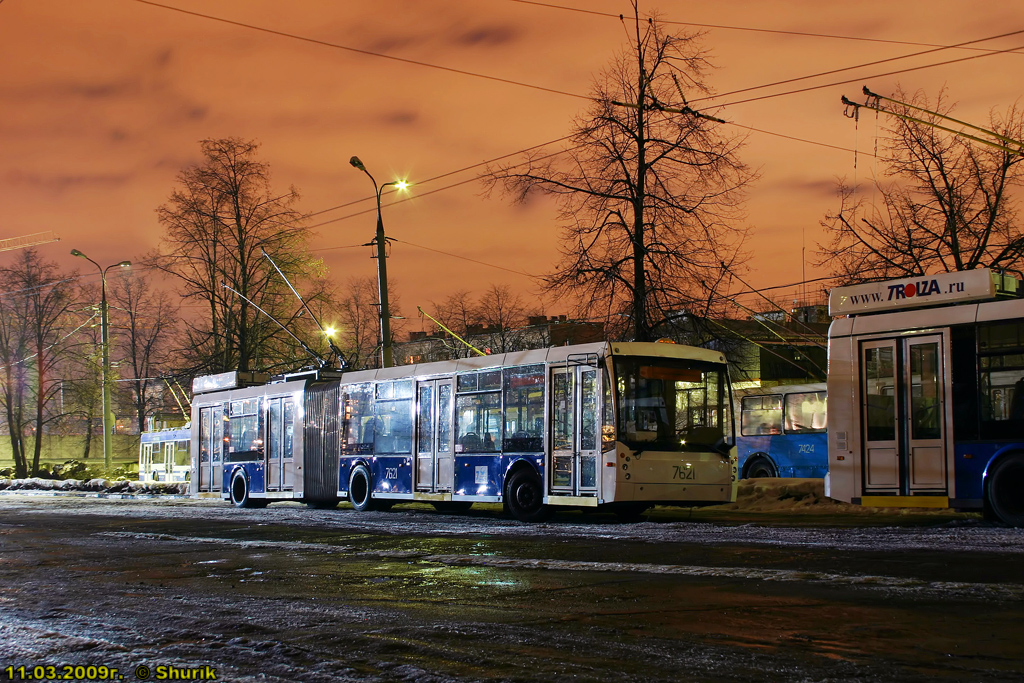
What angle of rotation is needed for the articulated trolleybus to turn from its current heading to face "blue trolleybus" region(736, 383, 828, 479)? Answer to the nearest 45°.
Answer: approximately 90° to its left

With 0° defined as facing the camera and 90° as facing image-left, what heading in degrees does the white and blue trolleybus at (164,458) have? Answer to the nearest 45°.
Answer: approximately 315°

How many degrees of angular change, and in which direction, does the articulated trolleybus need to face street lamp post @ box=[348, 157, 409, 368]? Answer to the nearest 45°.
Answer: approximately 135° to its left

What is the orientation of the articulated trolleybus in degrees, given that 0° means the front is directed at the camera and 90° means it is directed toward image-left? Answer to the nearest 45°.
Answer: approximately 315°
